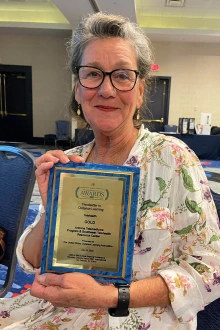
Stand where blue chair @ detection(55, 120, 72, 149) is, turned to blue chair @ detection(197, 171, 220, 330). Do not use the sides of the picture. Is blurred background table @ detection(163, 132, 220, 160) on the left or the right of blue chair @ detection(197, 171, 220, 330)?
left

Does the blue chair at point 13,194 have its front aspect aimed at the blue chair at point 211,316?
no

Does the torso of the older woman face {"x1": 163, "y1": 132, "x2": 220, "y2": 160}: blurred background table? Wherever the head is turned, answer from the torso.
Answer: no

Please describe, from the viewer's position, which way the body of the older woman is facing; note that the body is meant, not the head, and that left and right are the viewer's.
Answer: facing the viewer and to the left of the viewer

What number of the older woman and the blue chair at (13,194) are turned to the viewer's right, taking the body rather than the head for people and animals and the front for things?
0

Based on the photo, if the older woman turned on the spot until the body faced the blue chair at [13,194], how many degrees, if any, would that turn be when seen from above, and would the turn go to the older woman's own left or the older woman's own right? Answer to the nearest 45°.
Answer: approximately 90° to the older woman's own right

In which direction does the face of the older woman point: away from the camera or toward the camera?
toward the camera

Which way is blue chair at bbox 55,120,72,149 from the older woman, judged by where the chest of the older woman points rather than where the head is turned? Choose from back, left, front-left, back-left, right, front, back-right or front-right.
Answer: back-right
